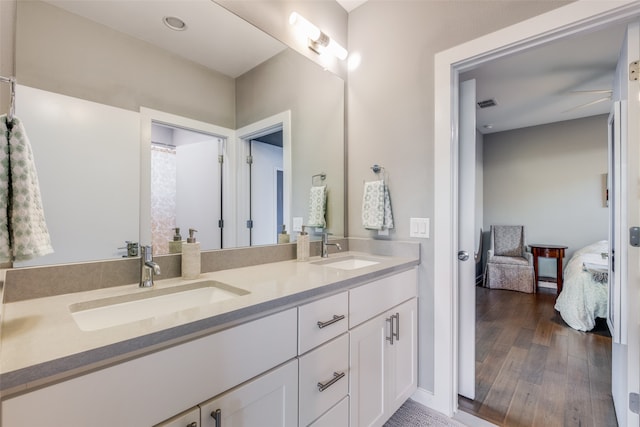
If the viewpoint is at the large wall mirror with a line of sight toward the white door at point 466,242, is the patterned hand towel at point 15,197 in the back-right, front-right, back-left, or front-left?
back-right

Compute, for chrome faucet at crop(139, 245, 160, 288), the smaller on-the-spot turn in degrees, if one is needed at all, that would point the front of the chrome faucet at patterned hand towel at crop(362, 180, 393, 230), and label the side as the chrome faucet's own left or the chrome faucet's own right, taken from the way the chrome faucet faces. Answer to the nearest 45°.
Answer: approximately 45° to the chrome faucet's own left

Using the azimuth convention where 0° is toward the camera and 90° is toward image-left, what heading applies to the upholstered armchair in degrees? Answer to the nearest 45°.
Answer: approximately 0°

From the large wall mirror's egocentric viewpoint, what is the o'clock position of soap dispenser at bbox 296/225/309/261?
The soap dispenser is roughly at 10 o'clock from the large wall mirror.

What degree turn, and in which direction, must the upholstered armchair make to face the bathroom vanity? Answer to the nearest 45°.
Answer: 0° — it already faces it

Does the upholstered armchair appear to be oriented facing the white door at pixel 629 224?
yes

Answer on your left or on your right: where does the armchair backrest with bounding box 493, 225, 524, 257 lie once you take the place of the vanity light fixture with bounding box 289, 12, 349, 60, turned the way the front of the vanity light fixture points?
on your left

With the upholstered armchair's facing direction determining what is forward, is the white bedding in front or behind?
in front

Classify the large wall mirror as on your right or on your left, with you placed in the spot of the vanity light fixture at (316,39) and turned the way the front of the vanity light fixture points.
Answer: on your right

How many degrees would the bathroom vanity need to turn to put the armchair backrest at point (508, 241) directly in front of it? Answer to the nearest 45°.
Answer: approximately 90° to its left

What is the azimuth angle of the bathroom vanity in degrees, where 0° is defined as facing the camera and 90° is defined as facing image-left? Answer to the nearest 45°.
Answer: approximately 315°

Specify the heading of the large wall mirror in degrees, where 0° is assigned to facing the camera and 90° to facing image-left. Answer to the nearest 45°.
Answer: approximately 315°
